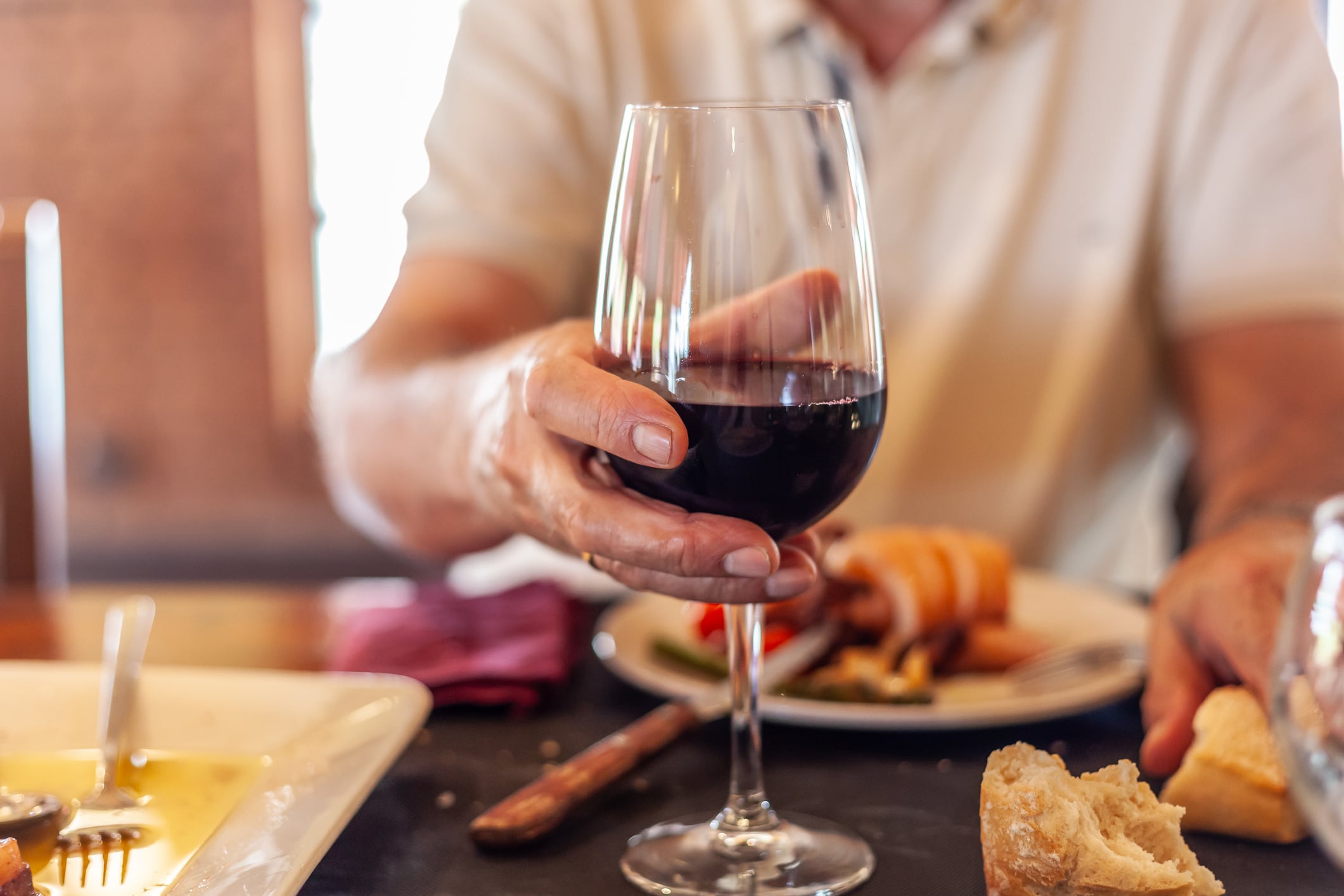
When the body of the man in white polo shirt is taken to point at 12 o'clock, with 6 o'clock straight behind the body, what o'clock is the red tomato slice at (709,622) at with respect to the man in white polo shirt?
The red tomato slice is roughly at 1 o'clock from the man in white polo shirt.

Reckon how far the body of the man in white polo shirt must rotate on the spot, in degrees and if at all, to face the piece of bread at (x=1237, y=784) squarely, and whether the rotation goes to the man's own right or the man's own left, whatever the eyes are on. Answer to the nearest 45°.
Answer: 0° — they already face it

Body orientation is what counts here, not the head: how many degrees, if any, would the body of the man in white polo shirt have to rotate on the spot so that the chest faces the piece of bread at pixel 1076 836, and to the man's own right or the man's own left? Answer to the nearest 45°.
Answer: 0° — they already face it

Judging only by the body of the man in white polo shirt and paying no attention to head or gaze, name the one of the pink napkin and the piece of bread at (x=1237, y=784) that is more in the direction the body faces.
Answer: the piece of bread

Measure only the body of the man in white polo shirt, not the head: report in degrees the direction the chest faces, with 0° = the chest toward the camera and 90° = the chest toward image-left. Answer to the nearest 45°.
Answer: approximately 0°

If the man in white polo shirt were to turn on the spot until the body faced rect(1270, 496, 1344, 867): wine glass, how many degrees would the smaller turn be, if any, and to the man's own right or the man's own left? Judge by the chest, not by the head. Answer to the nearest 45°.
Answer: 0° — they already face it

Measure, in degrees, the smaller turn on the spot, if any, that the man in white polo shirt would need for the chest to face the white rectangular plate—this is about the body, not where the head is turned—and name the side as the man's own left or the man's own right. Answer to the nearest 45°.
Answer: approximately 45° to the man's own right
